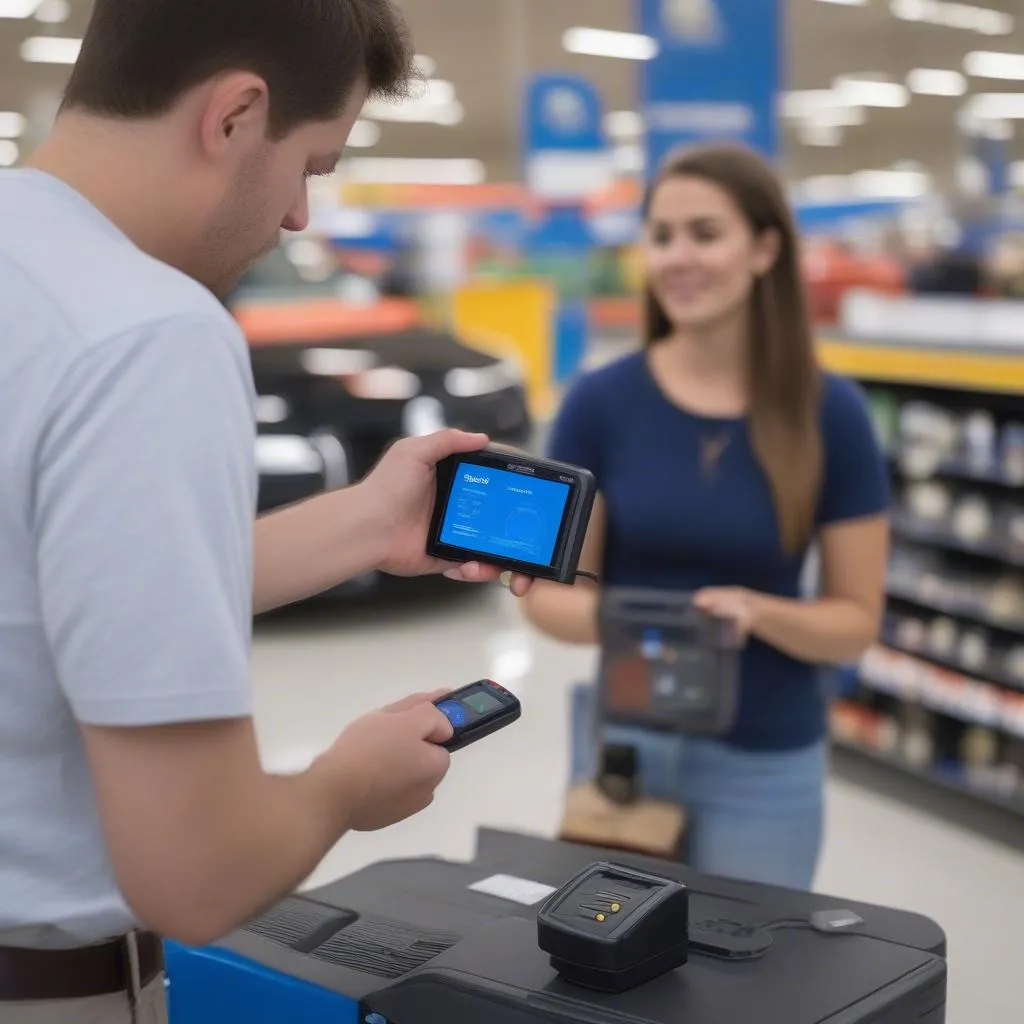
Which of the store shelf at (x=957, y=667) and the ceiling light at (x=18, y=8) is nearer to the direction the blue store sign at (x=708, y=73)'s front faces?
the store shelf

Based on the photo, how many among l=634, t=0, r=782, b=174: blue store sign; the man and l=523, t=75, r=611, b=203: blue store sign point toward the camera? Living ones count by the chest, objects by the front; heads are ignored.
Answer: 2

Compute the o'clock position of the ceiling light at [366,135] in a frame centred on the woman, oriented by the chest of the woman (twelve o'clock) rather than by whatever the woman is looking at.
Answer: The ceiling light is roughly at 4 o'clock from the woman.

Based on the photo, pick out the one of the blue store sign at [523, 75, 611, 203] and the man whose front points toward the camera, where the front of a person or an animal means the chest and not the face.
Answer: the blue store sign

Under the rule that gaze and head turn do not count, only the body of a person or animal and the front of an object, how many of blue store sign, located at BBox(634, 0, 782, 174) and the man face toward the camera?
1

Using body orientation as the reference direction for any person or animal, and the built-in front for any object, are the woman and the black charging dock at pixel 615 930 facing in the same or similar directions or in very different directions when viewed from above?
same or similar directions

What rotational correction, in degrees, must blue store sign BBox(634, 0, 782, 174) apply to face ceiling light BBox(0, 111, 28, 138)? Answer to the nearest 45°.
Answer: approximately 135° to its right

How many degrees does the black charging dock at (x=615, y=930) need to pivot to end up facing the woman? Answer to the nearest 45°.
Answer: approximately 135° to its right

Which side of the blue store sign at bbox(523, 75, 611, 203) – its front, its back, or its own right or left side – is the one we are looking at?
front

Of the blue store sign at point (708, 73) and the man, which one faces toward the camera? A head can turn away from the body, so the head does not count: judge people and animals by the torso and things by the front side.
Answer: the blue store sign

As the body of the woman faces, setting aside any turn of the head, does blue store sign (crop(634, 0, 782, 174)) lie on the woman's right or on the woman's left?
on the woman's right

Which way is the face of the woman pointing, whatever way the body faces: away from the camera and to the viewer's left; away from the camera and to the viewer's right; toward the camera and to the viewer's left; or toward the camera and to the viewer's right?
toward the camera and to the viewer's left
